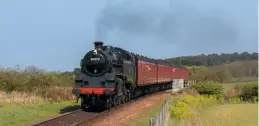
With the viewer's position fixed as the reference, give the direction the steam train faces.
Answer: facing the viewer and to the left of the viewer

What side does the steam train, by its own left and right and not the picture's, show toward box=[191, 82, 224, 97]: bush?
back
